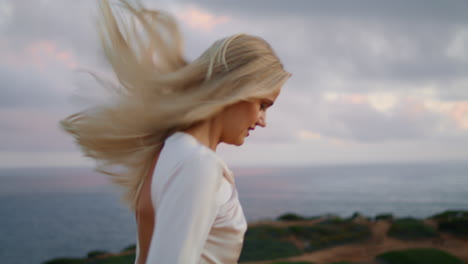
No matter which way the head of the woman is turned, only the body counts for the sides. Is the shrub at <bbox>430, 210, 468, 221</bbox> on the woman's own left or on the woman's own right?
on the woman's own left

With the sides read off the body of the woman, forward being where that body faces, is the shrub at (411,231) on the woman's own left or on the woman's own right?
on the woman's own left

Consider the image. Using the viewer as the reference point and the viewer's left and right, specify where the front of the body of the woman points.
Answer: facing to the right of the viewer

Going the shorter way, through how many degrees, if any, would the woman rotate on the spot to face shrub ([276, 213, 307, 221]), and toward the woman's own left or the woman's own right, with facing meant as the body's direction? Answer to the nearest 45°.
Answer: approximately 90° to the woman's own left

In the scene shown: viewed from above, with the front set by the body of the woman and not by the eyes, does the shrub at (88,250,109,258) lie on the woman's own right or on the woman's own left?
on the woman's own left

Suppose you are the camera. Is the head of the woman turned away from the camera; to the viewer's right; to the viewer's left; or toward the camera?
to the viewer's right

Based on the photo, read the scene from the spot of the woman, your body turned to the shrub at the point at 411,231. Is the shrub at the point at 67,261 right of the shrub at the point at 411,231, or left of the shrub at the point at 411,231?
left

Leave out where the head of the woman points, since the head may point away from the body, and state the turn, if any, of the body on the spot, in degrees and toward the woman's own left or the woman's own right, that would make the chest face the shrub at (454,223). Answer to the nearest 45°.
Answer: approximately 45° to the woman's own left

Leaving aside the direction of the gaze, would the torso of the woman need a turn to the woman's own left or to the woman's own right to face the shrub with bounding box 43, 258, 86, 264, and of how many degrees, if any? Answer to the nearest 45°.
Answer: approximately 90° to the woman's own left

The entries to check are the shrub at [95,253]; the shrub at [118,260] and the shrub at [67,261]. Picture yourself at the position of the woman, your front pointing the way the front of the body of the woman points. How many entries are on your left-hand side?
3

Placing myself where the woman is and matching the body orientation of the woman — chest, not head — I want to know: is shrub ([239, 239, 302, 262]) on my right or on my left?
on my left

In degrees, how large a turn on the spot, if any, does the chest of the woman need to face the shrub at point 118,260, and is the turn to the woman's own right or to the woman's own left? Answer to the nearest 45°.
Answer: approximately 90° to the woman's own left

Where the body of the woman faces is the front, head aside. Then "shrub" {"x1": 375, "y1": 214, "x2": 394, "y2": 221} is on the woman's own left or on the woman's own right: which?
on the woman's own left
